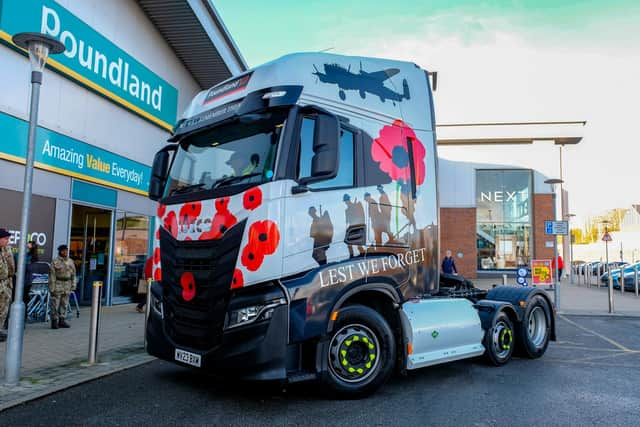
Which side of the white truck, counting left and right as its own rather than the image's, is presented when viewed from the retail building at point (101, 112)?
right

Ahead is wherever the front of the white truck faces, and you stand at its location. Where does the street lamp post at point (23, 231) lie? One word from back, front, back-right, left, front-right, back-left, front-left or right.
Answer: front-right

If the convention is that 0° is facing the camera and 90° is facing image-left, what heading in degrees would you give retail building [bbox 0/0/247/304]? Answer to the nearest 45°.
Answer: approximately 315°

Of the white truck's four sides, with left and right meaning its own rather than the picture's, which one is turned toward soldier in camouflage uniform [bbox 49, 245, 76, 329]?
right

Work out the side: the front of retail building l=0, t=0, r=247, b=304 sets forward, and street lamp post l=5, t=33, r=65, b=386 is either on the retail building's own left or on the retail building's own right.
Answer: on the retail building's own right

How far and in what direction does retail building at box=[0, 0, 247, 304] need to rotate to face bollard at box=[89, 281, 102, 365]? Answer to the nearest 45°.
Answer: approximately 45° to its right

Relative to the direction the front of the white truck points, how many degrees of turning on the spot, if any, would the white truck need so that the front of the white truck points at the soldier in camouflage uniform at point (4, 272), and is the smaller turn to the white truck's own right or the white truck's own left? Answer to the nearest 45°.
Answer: approximately 90° to the white truck's own right

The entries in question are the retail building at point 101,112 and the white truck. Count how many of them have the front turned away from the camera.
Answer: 0

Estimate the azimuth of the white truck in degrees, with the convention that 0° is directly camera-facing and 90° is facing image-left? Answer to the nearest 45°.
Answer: approximately 45°

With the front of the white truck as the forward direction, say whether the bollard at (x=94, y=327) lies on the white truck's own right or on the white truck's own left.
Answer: on the white truck's own right
